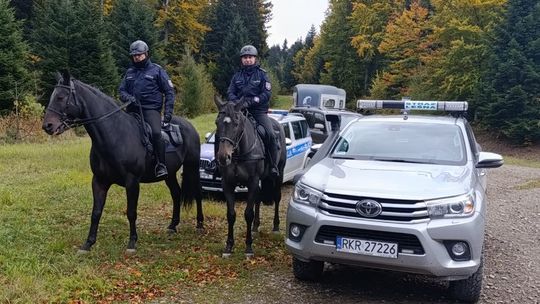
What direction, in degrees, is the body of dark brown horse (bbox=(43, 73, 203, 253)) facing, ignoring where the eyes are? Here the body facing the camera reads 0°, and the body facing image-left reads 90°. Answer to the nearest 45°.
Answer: approximately 45°

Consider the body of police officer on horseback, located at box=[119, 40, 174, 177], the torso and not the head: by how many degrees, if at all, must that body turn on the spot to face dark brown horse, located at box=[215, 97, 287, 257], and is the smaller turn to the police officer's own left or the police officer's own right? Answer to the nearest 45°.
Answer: approximately 90° to the police officer's own left

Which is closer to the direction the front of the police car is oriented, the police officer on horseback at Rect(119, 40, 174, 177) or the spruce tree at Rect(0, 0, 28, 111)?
the police officer on horseback

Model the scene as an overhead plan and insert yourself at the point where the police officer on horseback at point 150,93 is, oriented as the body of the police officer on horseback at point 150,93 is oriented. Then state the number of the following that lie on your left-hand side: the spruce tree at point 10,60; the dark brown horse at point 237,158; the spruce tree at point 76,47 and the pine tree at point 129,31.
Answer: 1

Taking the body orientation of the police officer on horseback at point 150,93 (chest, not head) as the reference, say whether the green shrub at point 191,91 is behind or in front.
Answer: behind

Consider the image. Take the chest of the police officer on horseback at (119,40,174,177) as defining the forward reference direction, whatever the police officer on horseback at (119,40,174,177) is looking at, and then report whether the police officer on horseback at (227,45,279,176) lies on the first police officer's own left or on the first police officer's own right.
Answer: on the first police officer's own left

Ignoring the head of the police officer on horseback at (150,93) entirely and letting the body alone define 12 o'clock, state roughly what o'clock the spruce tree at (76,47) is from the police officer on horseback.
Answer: The spruce tree is roughly at 4 o'clock from the police officer on horseback.

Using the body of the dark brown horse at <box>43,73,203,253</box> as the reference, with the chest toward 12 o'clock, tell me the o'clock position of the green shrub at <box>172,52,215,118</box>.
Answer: The green shrub is roughly at 5 o'clock from the dark brown horse.

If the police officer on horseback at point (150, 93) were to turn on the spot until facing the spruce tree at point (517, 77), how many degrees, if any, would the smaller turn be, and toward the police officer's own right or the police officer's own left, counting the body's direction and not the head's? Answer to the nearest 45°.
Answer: approximately 180°

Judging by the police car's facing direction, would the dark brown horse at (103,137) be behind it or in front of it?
in front

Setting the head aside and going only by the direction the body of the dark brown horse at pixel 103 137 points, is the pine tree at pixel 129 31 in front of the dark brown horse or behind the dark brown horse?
behind
